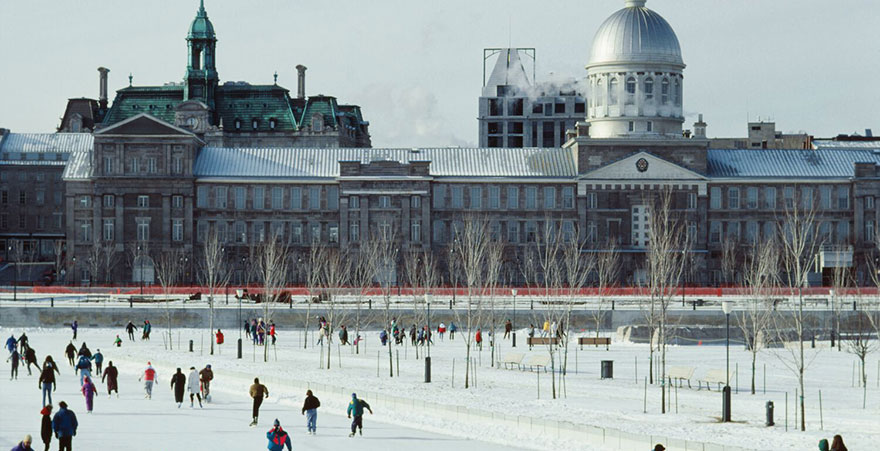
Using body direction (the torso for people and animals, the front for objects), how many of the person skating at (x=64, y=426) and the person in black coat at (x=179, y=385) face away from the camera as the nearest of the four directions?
2

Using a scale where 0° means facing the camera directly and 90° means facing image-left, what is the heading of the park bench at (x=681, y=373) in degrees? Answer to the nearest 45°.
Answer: approximately 45°

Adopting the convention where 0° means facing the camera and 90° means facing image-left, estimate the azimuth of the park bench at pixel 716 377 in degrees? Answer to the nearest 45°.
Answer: approximately 45°

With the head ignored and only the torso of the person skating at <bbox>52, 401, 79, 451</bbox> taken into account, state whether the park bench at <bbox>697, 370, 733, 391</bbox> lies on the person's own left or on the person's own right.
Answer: on the person's own right

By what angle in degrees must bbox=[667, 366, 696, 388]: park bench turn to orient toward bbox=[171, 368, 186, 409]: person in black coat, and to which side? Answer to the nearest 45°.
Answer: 0° — it already faces them

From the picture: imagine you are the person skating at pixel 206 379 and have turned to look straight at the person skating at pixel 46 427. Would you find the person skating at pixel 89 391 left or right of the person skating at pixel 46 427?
right

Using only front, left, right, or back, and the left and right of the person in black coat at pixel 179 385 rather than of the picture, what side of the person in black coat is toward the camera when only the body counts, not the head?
back

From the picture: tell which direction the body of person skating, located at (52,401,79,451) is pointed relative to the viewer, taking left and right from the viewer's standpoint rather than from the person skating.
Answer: facing away from the viewer

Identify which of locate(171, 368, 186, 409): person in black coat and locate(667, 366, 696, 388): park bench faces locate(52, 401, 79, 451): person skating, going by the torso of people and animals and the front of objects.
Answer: the park bench
